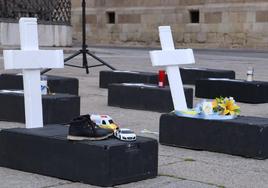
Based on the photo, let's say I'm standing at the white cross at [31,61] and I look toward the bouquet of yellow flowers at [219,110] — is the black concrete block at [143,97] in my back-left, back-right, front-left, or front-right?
front-left

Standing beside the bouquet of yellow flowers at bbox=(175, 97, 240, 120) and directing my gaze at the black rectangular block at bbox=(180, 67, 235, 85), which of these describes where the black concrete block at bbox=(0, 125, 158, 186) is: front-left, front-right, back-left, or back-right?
back-left

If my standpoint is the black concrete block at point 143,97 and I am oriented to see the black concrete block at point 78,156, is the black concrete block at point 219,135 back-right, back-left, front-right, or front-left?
front-left

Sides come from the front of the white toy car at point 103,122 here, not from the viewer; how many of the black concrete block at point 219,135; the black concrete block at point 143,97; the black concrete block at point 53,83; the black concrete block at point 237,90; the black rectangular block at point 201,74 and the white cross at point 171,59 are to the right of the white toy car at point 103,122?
0

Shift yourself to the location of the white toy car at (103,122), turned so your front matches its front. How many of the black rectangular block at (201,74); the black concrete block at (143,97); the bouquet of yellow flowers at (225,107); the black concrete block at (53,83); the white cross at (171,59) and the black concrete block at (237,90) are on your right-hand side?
0

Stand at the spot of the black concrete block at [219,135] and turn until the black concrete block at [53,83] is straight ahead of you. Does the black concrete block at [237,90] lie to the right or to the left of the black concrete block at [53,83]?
right

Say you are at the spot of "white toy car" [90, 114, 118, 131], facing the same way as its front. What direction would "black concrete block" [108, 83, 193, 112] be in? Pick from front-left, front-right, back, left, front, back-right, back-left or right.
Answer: back-left

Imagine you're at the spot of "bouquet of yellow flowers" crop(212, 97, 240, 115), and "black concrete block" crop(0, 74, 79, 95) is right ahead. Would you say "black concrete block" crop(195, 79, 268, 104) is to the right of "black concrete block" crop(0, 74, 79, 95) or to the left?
right

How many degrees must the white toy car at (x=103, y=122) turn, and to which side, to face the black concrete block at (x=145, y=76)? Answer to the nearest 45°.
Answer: approximately 135° to its left

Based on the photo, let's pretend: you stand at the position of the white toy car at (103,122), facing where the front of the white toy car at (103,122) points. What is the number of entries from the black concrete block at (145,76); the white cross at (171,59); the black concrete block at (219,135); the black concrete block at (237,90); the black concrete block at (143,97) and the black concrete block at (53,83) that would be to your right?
0

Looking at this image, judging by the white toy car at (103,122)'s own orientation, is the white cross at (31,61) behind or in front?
behind

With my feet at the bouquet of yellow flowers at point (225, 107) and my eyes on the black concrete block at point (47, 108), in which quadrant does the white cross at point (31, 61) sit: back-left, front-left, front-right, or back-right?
front-left

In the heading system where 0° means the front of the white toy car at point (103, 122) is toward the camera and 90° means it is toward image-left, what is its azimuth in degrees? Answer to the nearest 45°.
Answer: approximately 315°
